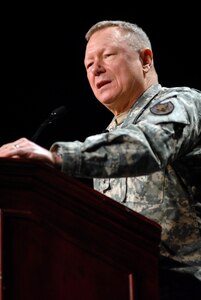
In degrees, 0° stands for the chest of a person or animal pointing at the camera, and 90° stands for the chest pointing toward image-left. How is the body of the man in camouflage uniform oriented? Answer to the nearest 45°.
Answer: approximately 45°

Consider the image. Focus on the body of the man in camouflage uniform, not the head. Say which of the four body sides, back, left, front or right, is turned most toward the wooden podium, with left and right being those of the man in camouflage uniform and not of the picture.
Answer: front
